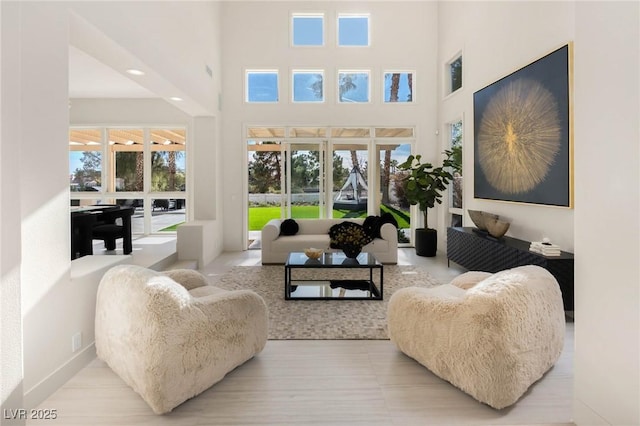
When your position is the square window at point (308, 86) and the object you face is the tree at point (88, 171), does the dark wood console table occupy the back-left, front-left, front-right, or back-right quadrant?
back-left

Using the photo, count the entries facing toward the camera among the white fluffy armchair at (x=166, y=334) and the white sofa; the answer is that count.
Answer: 1

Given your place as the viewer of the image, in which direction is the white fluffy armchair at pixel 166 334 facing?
facing away from the viewer and to the right of the viewer

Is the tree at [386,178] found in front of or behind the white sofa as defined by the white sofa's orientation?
behind
